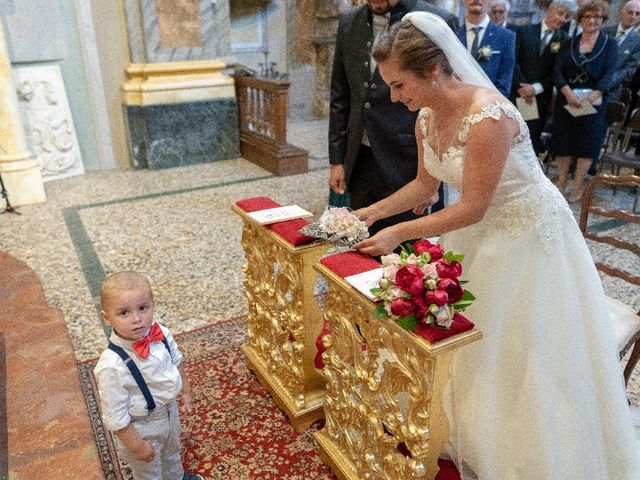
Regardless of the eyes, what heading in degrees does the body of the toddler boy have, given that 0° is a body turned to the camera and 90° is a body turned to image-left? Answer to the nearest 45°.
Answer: approximately 315°

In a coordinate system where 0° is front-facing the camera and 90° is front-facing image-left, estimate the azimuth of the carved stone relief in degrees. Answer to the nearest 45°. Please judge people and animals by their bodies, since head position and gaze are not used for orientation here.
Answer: approximately 0°

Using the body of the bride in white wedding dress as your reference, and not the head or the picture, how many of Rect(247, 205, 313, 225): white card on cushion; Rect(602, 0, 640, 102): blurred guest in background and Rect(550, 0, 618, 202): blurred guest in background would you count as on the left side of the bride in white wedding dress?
0

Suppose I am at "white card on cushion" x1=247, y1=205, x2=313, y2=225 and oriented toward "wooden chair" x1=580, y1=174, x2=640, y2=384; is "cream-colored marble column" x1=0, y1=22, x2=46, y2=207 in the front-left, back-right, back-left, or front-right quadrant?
back-left

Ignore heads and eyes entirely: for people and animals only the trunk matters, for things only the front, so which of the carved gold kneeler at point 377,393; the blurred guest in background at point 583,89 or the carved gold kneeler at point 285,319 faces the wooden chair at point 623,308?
the blurred guest in background

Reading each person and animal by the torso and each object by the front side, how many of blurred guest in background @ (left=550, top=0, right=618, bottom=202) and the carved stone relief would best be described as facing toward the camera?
2

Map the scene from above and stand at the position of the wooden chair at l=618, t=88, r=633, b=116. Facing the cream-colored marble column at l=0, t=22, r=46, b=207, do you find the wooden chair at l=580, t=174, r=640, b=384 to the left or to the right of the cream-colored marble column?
left

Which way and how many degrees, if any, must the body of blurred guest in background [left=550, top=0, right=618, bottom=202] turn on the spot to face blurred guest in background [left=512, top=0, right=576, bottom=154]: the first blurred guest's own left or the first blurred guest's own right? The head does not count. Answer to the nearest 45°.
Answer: approximately 135° to the first blurred guest's own right

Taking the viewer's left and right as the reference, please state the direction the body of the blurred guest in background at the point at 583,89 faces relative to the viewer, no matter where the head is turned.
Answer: facing the viewer

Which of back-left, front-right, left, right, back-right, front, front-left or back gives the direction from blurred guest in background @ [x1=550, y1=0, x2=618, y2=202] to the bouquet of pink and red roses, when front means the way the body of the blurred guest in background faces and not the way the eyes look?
front

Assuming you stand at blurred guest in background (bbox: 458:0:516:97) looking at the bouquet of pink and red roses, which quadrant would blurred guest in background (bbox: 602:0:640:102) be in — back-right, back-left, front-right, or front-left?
back-left
